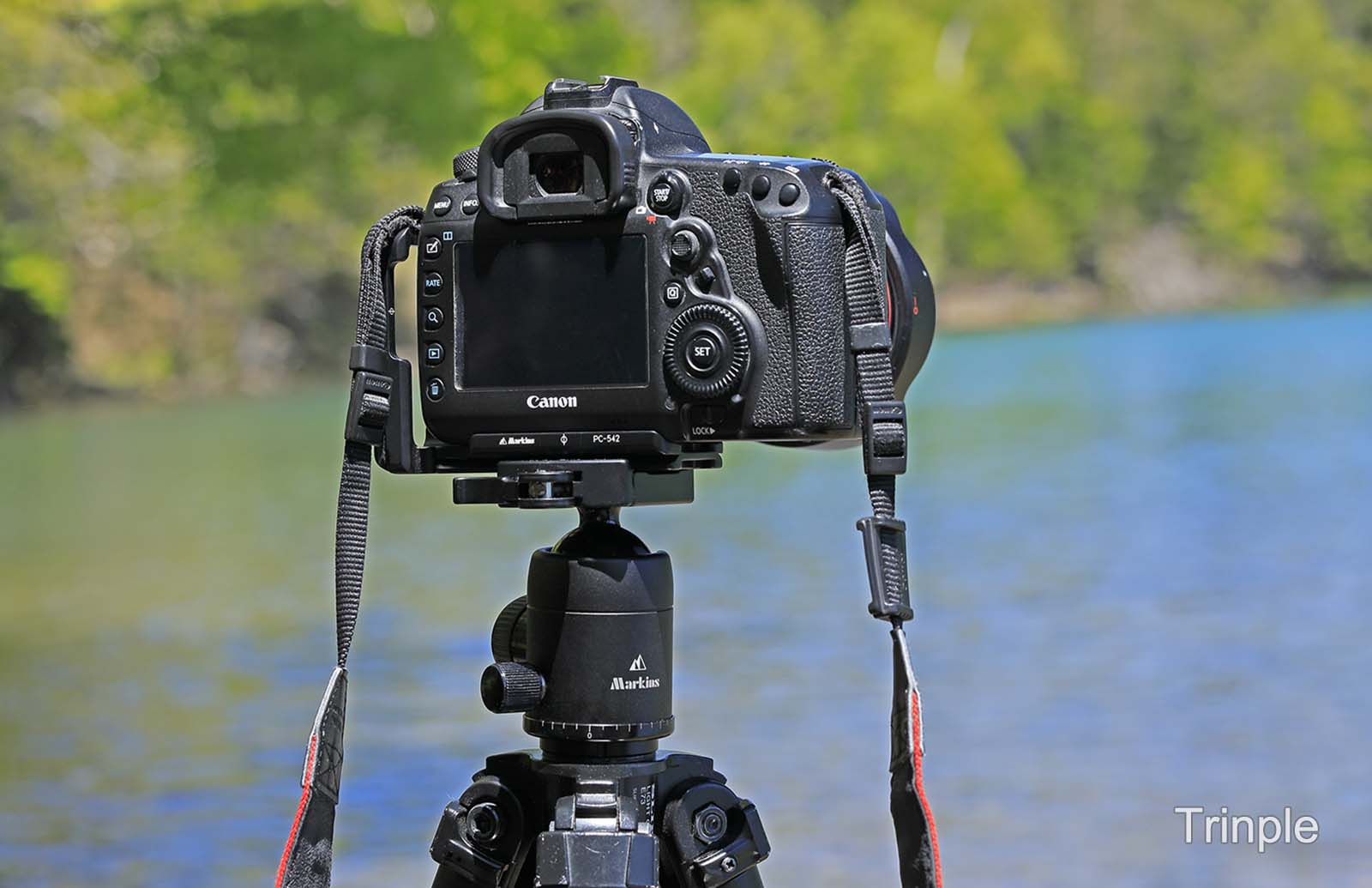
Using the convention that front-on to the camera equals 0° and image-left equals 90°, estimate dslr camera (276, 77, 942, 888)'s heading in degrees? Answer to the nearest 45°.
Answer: approximately 225°
